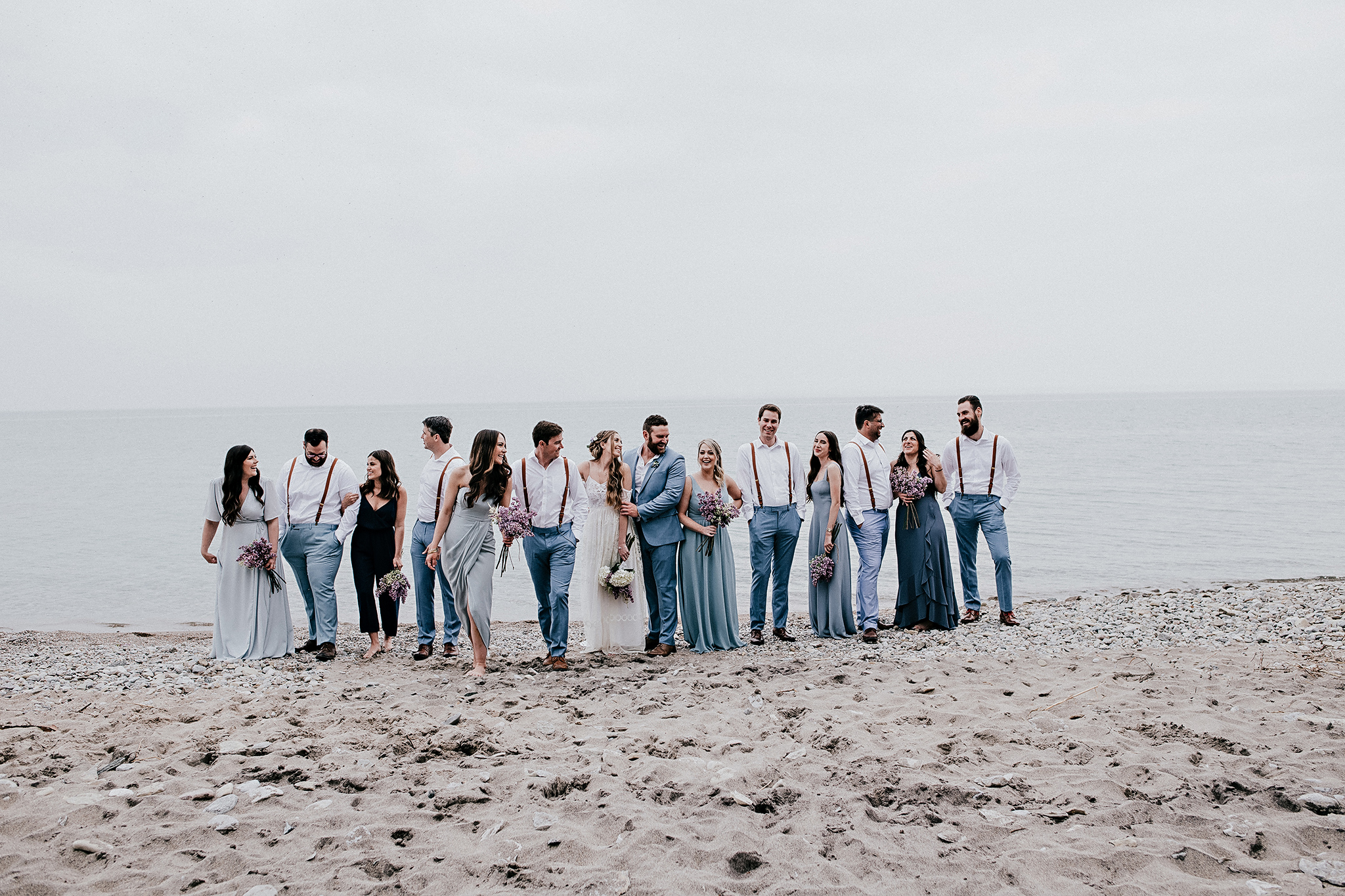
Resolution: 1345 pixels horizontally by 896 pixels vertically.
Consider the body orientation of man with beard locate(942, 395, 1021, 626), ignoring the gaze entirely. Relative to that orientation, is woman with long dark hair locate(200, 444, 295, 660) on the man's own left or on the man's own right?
on the man's own right

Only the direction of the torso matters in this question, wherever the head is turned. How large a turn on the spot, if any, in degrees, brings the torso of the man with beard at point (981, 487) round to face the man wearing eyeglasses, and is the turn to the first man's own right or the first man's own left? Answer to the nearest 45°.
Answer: approximately 45° to the first man's own right

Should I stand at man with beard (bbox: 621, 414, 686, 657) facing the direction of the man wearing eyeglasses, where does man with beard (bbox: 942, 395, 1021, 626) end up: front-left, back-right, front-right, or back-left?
back-right

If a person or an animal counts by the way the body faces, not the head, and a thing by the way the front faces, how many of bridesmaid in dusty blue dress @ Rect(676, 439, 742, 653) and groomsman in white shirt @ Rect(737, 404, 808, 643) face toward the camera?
2

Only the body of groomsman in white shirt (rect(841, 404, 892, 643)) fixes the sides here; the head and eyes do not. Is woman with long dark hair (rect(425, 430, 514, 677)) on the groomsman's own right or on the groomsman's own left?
on the groomsman's own right

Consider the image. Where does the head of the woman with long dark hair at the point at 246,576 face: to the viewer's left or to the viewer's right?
to the viewer's right

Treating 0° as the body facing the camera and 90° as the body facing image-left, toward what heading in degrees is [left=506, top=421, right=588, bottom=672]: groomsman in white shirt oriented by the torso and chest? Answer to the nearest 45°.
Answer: approximately 0°
